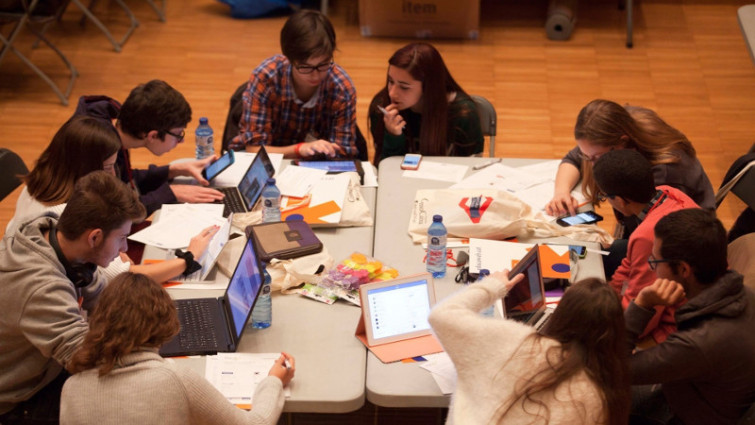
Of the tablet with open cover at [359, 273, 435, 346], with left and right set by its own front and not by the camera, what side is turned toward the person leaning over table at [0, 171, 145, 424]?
right

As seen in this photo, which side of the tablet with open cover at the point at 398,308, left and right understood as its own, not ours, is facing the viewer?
front

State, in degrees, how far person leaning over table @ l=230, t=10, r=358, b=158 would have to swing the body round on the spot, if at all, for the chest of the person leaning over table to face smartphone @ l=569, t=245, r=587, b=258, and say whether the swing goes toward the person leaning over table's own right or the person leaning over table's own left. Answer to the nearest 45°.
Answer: approximately 45° to the person leaning over table's own left

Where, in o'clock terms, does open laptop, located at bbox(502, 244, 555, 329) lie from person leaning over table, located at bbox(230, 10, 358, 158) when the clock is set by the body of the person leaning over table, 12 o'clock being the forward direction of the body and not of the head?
The open laptop is roughly at 11 o'clock from the person leaning over table.

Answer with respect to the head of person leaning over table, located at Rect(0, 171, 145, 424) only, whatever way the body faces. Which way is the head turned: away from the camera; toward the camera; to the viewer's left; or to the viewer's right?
to the viewer's right

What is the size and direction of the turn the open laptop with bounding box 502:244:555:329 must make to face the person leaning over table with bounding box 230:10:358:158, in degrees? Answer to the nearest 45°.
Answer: approximately 180°

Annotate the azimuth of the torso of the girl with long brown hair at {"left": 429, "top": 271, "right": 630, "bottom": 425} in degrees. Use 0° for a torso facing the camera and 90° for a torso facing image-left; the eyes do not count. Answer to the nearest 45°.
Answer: approximately 180°

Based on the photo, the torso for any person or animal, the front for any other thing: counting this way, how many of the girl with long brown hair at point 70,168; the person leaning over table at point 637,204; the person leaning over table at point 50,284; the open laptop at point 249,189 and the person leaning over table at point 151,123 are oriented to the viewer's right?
3

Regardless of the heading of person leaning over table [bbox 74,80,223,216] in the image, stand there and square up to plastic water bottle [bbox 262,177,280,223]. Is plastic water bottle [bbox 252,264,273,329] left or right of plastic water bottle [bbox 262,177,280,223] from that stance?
right

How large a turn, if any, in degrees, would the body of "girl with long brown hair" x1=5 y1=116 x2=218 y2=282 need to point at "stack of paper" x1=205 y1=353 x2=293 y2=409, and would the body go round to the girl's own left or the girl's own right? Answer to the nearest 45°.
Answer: approximately 45° to the girl's own right

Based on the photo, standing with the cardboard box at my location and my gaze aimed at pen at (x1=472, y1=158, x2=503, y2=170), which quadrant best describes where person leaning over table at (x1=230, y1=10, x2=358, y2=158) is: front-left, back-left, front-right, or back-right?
front-right

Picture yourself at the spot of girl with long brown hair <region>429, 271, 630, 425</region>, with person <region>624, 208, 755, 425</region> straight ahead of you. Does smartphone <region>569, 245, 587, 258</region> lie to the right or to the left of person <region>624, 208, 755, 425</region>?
left

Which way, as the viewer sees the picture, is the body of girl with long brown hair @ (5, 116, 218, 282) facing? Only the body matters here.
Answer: to the viewer's right

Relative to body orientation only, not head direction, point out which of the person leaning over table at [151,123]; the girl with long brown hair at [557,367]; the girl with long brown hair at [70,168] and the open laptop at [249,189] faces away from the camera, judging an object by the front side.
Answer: the girl with long brown hair at [557,367]

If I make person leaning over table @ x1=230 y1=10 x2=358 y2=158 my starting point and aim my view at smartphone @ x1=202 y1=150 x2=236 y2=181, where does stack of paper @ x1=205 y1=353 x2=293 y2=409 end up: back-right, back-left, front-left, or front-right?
front-left

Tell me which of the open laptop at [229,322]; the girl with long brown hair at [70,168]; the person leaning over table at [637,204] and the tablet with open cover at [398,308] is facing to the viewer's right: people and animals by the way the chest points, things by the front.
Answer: the girl with long brown hair

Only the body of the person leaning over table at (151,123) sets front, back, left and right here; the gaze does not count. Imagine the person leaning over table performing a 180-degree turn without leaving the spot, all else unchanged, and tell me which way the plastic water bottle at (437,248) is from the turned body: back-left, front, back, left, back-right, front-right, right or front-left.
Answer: back-left

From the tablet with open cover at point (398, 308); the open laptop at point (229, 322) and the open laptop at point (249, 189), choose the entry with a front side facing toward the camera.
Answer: the tablet with open cover at point (398, 308)
